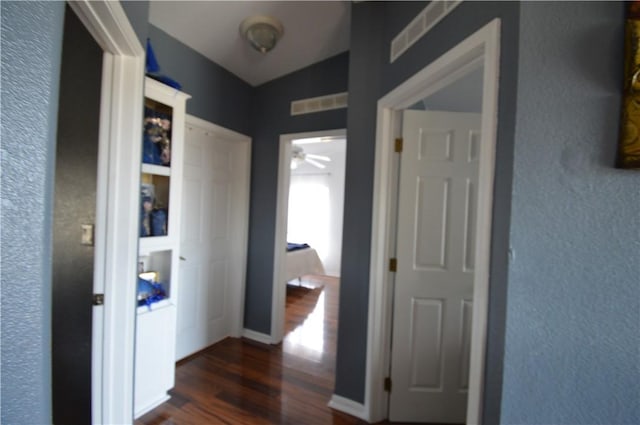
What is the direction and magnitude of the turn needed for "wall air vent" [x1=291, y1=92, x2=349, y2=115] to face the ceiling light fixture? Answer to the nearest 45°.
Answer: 0° — it already faces it

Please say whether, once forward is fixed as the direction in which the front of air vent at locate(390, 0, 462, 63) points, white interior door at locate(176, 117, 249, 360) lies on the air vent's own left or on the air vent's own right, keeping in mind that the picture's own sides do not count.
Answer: on the air vent's own right

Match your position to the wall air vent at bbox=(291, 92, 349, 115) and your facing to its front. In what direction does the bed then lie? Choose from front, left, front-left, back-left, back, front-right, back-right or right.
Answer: back-right

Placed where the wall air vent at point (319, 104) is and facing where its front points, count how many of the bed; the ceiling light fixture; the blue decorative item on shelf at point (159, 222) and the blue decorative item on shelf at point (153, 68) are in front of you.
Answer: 3

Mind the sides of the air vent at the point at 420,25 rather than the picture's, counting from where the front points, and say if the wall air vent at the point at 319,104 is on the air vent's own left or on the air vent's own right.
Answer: on the air vent's own right
